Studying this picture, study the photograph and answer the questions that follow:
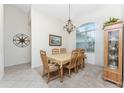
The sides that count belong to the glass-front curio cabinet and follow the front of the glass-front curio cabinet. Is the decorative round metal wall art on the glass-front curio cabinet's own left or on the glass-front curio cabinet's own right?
on the glass-front curio cabinet's own right

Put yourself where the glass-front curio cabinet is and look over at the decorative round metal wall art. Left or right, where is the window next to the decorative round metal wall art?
right

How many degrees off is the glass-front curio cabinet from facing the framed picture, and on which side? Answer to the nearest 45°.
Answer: approximately 90° to its right

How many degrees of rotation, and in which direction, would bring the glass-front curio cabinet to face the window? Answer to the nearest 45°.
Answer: approximately 90° to its right

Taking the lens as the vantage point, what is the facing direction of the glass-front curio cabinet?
facing the viewer and to the left of the viewer

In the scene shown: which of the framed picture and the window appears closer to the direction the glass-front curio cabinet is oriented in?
the framed picture

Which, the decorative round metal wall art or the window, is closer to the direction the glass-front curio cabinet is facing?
the decorative round metal wall art

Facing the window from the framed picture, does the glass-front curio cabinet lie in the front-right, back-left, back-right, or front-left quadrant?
front-right

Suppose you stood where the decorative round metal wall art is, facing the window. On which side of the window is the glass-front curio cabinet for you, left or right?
right

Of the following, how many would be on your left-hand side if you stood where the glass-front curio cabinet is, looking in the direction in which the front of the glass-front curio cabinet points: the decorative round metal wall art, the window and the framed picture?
0
